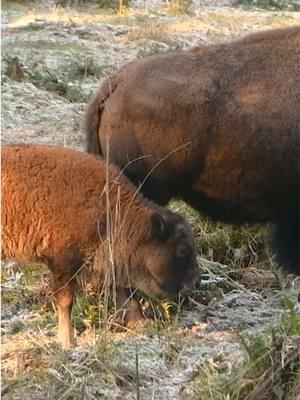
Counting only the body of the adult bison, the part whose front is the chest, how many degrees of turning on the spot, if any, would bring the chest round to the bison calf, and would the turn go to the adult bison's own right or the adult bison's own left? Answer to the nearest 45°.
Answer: approximately 135° to the adult bison's own right

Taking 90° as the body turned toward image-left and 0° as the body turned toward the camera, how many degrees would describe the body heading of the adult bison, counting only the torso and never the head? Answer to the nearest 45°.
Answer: approximately 270°

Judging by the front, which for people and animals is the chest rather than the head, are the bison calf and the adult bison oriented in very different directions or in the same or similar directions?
same or similar directions

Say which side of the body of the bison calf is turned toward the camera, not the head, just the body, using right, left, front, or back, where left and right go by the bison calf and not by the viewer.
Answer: right

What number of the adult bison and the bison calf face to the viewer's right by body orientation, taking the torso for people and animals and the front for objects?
2
